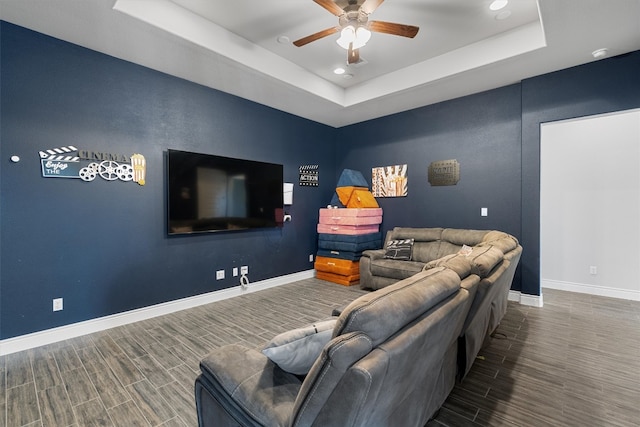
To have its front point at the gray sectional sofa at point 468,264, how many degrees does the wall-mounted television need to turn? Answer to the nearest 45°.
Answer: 0° — it already faces it

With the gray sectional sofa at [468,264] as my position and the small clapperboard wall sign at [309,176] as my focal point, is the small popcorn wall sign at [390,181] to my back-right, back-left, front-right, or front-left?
front-right

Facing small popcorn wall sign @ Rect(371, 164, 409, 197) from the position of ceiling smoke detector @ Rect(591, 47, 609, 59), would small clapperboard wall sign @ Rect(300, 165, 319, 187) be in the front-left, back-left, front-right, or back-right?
front-left

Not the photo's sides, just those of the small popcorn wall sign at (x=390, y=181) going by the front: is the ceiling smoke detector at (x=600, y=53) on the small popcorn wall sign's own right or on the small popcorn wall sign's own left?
on the small popcorn wall sign's own left

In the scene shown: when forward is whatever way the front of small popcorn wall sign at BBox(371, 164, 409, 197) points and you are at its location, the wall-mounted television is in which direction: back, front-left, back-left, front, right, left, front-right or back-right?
front

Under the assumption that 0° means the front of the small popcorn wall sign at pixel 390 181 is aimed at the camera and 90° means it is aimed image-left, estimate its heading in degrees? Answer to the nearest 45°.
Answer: approximately 45°

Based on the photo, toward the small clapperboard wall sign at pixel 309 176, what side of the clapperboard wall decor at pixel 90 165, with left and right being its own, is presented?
left

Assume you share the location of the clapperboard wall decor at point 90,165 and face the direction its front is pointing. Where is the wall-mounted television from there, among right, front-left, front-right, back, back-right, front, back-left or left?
left

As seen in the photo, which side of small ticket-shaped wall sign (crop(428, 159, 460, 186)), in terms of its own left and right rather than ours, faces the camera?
front

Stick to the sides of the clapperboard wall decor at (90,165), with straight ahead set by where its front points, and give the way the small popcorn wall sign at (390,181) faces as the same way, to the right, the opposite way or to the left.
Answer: to the right

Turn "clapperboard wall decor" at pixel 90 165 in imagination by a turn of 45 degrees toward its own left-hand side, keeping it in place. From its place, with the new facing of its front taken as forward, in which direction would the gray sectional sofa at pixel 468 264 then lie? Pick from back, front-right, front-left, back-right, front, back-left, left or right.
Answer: front

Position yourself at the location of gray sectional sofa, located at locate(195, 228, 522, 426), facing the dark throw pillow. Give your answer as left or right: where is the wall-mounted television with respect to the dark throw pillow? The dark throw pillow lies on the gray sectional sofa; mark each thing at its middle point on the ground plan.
left

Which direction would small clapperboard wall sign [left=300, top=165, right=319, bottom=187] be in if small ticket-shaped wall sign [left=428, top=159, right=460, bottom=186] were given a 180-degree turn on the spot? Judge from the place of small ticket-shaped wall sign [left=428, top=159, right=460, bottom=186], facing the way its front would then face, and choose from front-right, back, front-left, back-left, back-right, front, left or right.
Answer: left
